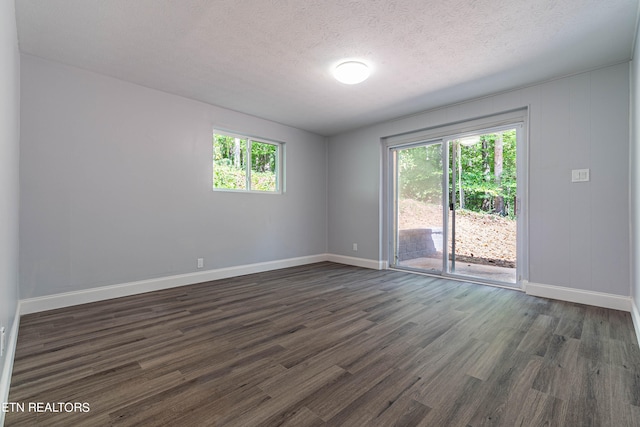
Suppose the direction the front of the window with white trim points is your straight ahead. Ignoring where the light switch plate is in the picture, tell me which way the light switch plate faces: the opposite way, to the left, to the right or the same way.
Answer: to the right

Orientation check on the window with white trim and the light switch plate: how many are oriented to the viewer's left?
0

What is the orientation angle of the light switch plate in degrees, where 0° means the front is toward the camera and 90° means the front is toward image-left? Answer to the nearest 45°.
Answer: approximately 0°

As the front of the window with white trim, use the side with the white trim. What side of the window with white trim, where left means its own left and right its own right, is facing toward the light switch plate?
front

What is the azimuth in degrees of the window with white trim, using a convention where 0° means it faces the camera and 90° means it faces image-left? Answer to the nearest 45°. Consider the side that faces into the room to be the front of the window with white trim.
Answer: approximately 315°

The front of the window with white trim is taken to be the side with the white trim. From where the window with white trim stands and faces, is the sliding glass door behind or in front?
in front

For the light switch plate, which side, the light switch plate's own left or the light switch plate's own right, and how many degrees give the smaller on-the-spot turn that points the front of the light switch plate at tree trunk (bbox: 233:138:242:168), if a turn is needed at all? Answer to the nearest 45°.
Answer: approximately 45° to the light switch plate's own right

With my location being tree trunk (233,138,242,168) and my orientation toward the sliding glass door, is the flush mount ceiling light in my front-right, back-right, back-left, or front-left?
front-right

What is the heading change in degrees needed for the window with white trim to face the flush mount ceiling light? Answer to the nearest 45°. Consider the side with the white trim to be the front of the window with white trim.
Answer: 0° — it already faces it

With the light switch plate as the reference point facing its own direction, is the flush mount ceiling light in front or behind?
in front
